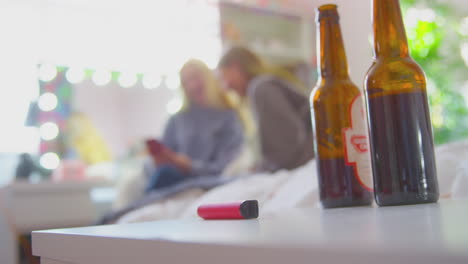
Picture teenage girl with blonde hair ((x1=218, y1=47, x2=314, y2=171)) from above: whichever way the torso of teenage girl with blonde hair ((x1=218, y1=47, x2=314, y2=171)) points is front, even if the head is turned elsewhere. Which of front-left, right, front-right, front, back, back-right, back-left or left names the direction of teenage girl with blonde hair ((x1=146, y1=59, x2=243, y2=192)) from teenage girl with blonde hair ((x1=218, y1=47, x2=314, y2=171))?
front-right

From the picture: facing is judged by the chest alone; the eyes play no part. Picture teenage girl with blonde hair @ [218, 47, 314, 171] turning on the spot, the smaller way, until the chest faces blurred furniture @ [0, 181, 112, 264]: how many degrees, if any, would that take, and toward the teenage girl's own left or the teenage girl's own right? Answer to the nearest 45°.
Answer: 0° — they already face it

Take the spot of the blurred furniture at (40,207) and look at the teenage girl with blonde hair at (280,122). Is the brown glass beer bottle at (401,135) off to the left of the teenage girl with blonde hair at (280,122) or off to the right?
right

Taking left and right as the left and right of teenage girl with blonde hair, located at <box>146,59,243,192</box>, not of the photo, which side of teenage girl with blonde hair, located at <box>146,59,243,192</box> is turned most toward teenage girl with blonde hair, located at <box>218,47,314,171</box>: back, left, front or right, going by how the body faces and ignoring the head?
left

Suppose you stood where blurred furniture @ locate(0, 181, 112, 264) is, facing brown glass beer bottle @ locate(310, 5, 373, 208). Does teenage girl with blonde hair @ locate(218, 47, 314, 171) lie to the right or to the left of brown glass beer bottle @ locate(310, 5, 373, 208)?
left

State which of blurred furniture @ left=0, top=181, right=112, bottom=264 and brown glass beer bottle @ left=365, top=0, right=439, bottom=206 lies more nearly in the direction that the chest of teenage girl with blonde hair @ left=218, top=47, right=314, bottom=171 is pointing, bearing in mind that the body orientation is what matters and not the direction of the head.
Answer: the blurred furniture

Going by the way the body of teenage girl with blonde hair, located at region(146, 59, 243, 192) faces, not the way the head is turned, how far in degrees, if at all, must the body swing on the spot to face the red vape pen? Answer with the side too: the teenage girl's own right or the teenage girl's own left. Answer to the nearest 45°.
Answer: approximately 45° to the teenage girl's own left

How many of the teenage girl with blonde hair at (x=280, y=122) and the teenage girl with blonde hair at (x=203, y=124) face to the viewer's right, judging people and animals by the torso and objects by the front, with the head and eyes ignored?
0

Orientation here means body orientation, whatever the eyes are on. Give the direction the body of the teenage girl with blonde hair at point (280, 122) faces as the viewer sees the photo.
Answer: to the viewer's left

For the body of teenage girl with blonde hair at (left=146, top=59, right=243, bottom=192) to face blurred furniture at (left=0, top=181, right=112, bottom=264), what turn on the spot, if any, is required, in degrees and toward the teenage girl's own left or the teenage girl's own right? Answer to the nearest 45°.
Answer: approximately 45° to the teenage girl's own right

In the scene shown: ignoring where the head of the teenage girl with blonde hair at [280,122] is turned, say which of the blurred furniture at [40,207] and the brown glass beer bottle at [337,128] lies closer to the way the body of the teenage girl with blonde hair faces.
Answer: the blurred furniture

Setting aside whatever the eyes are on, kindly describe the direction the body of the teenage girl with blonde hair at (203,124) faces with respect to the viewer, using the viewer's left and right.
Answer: facing the viewer and to the left of the viewer

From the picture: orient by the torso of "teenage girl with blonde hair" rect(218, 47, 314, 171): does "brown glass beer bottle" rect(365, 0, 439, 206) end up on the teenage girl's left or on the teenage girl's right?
on the teenage girl's left

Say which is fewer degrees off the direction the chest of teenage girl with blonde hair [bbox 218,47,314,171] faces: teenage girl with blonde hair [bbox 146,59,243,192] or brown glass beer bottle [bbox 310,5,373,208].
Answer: the teenage girl with blonde hair

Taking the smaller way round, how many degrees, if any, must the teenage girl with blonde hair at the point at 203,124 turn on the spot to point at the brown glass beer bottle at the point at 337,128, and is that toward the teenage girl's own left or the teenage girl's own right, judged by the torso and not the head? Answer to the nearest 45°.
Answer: approximately 45° to the teenage girl's own left

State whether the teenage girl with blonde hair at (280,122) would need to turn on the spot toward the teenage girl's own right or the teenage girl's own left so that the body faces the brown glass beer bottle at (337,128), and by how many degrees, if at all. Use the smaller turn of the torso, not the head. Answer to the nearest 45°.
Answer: approximately 90° to the teenage girl's own left

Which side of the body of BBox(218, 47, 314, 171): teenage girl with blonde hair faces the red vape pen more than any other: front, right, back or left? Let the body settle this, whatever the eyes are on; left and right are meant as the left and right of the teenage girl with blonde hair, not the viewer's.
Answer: left
